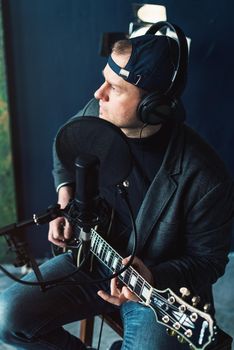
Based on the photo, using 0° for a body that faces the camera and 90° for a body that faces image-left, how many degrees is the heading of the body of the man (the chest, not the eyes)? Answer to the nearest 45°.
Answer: approximately 45°
